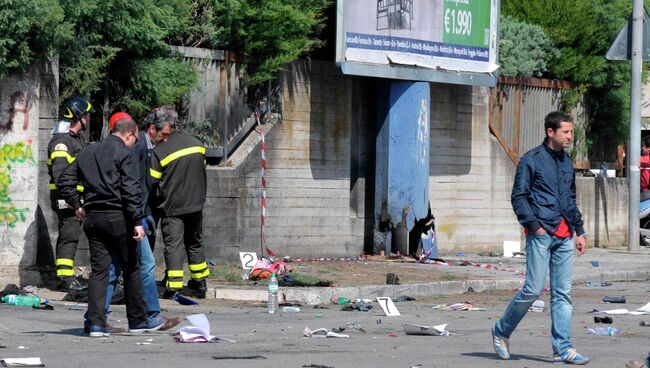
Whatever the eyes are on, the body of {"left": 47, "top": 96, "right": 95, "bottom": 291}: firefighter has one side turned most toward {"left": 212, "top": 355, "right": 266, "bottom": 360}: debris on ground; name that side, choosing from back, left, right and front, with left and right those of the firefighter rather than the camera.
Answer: right

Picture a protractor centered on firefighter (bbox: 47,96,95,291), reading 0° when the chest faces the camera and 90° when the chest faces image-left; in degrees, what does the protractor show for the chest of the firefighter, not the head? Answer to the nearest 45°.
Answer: approximately 270°

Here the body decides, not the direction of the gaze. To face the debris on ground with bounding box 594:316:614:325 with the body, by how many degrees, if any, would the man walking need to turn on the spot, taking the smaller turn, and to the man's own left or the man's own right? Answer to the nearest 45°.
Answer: approximately 135° to the man's own left

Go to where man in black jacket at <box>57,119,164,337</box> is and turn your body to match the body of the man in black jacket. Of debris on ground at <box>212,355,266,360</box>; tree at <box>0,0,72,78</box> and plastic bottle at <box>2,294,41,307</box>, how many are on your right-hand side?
1

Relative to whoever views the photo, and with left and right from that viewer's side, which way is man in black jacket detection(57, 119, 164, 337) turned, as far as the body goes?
facing away from the viewer and to the right of the viewer

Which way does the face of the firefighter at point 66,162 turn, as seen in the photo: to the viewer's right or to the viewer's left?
to the viewer's right

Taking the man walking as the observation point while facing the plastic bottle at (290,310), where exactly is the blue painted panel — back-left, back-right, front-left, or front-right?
front-right

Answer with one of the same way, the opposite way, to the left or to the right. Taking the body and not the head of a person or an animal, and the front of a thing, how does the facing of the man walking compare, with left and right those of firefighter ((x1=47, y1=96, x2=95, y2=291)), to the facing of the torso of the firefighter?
to the right

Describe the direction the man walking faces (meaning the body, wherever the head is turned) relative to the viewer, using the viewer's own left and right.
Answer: facing the viewer and to the right of the viewer
